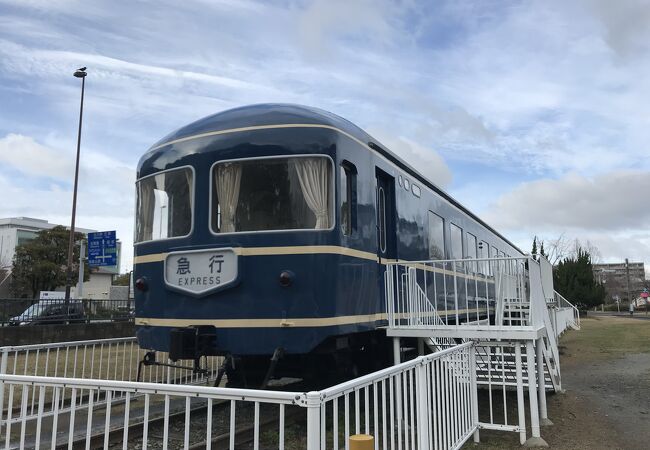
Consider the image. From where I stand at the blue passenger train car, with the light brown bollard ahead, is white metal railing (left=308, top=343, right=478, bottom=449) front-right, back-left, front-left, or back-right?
front-left

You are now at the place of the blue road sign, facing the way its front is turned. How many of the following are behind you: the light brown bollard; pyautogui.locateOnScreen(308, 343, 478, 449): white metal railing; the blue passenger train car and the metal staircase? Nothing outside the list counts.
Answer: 0

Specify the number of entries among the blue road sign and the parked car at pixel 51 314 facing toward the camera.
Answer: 1

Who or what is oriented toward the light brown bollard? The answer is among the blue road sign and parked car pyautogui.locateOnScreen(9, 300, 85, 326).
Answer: the blue road sign

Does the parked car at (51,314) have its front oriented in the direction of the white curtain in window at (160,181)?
no

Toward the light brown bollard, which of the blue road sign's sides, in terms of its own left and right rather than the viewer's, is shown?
front

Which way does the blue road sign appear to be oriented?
toward the camera

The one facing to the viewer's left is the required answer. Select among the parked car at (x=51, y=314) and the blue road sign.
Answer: the parked car

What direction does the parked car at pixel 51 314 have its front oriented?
to the viewer's left

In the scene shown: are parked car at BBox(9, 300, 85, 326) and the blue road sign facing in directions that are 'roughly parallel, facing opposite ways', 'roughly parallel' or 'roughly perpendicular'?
roughly perpendicular

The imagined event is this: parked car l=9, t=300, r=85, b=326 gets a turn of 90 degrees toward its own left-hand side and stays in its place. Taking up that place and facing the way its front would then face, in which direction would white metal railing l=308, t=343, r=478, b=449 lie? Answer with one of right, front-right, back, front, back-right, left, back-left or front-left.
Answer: front

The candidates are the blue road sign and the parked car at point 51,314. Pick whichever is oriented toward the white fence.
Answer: the blue road sign

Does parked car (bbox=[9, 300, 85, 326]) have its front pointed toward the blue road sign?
no
